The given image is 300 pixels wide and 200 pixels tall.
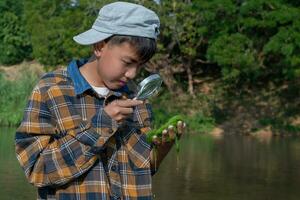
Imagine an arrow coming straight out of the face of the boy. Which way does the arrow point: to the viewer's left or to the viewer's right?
to the viewer's right

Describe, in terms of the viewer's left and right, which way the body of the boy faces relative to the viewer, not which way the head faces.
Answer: facing the viewer and to the right of the viewer
